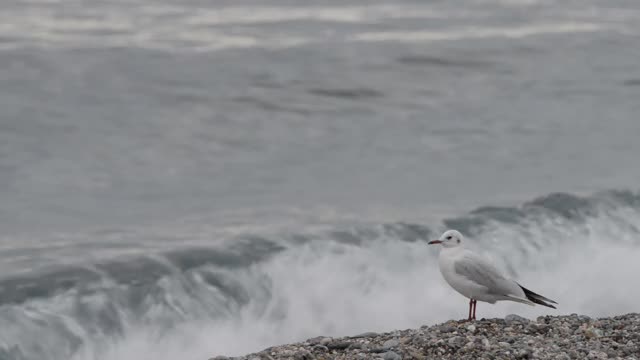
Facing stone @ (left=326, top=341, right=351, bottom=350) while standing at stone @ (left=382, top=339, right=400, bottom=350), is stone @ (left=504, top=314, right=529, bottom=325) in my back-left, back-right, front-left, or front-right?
back-right

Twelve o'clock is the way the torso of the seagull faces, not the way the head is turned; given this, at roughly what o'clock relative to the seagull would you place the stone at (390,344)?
The stone is roughly at 10 o'clock from the seagull.

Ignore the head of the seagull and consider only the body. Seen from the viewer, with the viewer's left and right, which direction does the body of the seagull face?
facing to the left of the viewer

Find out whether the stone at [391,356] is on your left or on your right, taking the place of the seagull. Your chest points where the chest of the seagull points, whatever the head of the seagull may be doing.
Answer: on your left

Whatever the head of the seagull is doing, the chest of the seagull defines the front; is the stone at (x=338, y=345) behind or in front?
in front

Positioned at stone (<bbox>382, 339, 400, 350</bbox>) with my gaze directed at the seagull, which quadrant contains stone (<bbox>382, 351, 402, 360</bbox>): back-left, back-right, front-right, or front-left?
back-right

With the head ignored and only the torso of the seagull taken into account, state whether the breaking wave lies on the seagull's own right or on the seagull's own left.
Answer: on the seagull's own right
